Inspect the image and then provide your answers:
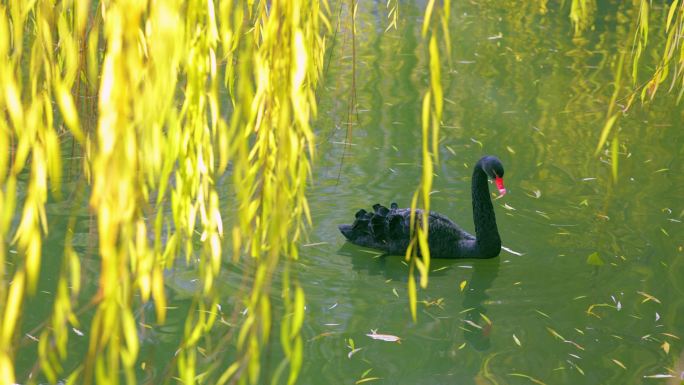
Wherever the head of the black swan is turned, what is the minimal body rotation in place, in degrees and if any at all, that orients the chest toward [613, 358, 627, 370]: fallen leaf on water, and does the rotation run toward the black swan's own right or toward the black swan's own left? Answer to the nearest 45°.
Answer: approximately 45° to the black swan's own right

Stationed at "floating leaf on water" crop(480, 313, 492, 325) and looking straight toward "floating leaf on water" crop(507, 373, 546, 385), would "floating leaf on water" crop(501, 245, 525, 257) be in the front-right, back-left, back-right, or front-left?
back-left

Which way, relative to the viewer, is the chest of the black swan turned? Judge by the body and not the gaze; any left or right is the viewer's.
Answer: facing to the right of the viewer

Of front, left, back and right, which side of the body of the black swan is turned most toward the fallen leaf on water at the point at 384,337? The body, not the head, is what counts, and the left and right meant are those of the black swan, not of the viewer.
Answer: right

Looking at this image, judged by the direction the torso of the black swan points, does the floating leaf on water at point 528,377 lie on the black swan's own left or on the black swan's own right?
on the black swan's own right

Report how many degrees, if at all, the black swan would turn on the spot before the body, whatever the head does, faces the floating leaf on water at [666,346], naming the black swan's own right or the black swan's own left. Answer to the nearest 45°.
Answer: approximately 45° to the black swan's own right
